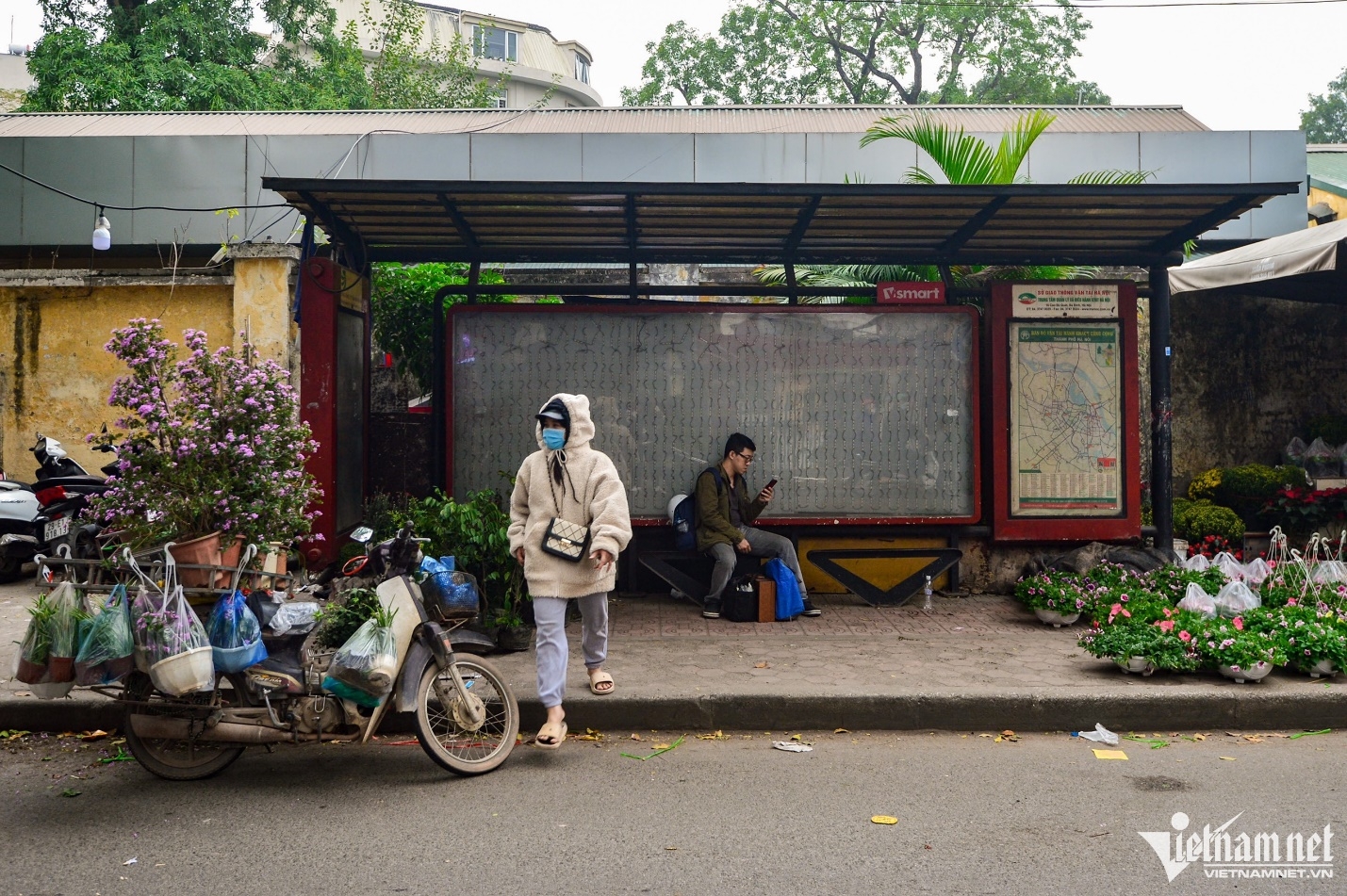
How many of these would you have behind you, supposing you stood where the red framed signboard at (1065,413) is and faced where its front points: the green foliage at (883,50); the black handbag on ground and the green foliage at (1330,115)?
2

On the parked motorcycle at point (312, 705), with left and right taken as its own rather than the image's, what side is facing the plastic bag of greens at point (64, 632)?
back

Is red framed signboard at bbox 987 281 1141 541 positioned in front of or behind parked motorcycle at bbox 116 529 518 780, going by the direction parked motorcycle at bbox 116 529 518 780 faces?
in front

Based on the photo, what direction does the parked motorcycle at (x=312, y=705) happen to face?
to the viewer's right

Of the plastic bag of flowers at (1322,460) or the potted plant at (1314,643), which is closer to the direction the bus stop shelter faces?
the potted plant

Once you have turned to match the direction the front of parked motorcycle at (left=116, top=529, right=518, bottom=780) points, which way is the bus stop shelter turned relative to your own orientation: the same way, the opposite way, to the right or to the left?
to the right

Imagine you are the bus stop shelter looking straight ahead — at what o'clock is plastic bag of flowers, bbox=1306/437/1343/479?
The plastic bag of flowers is roughly at 8 o'clock from the bus stop shelter.

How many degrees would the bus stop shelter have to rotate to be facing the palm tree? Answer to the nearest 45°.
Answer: approximately 135° to its left

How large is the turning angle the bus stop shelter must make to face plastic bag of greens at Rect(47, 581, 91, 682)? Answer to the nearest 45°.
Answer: approximately 45° to its right

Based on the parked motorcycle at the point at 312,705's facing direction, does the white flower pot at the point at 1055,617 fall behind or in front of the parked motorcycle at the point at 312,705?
in front

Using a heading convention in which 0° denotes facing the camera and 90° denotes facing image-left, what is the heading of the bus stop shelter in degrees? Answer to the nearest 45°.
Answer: approximately 0°

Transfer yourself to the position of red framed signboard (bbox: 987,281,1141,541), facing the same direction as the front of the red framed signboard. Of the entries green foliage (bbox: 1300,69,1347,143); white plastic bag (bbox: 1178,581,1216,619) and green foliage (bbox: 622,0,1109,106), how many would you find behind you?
2
